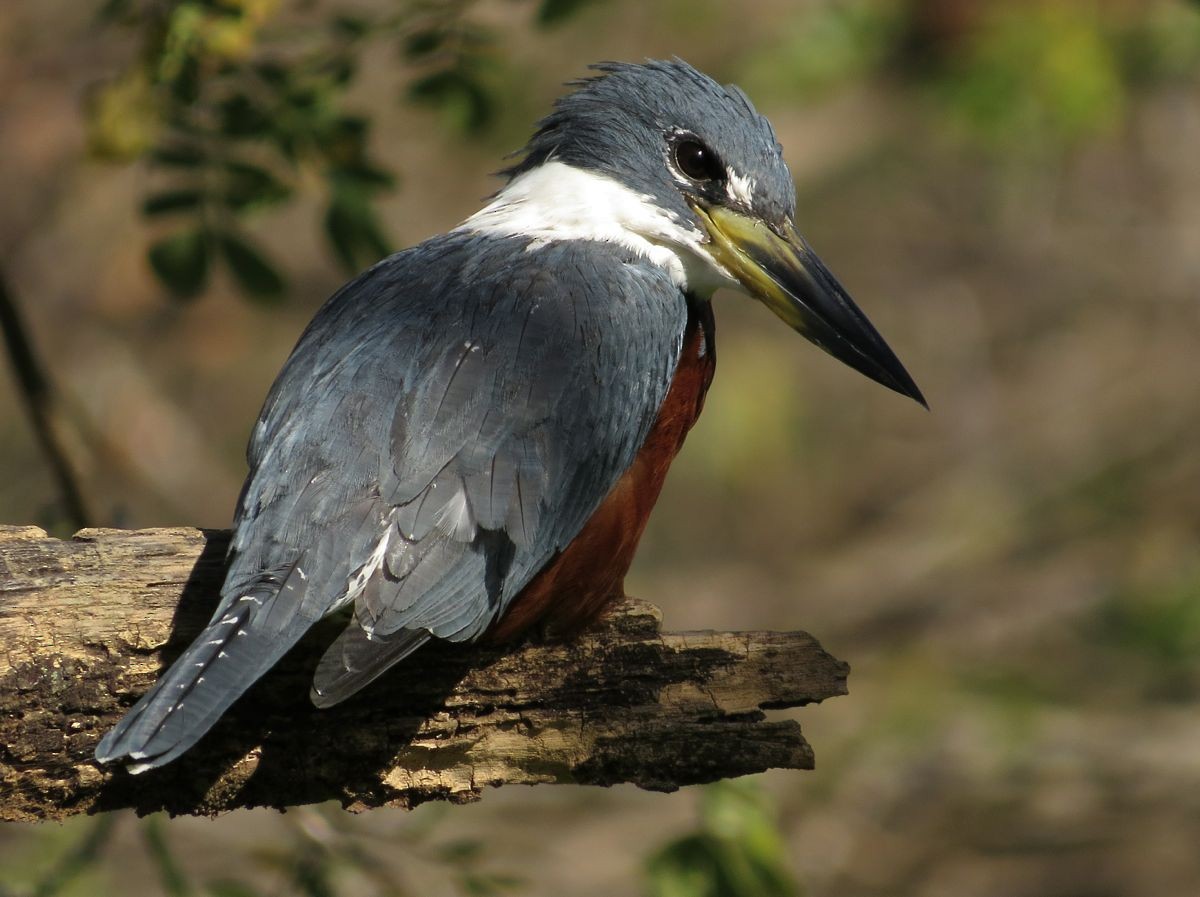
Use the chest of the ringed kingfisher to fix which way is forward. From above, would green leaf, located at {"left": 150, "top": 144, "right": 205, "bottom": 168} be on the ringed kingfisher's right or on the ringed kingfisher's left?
on the ringed kingfisher's left

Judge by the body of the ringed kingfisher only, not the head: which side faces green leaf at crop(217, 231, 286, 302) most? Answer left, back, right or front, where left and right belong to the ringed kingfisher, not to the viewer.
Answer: left

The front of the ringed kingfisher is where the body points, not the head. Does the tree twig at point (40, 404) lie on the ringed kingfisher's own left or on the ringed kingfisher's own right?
on the ringed kingfisher's own left

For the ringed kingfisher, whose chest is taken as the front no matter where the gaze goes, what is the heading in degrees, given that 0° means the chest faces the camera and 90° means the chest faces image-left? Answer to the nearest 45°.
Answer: approximately 225°
